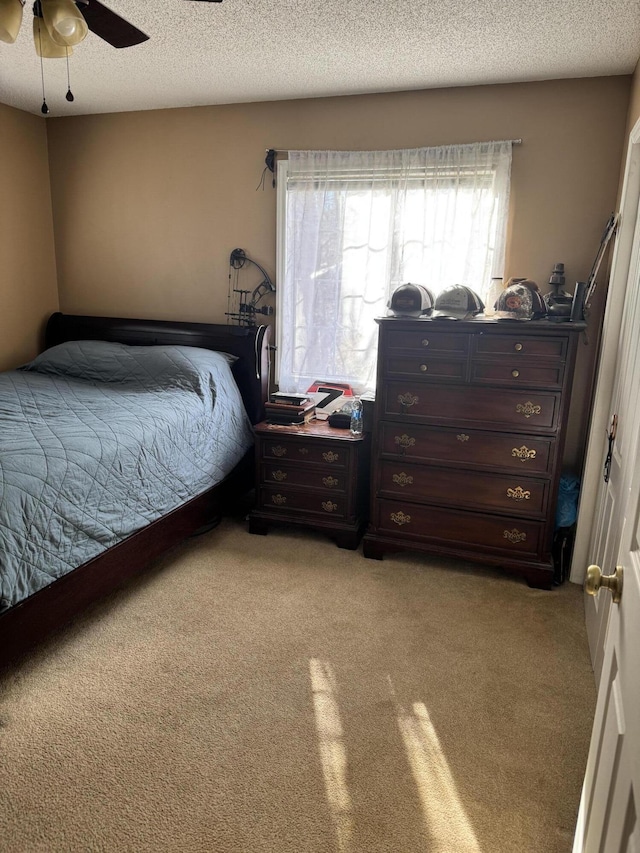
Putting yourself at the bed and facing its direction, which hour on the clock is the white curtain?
The white curtain is roughly at 7 o'clock from the bed.

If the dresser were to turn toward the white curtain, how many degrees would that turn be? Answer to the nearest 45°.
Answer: approximately 135° to its right

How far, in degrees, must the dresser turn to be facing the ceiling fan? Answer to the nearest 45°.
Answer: approximately 45° to its right

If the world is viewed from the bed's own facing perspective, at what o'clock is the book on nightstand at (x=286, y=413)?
The book on nightstand is roughly at 7 o'clock from the bed.

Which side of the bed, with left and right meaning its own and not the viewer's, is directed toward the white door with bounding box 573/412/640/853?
left

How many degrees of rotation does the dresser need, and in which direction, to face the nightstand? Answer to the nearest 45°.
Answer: approximately 90° to its right

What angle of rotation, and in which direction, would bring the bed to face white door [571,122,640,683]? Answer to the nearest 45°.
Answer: approximately 90° to its left

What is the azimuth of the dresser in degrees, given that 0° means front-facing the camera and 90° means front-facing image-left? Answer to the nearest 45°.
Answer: approximately 0°

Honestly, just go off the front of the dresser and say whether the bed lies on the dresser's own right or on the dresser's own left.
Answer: on the dresser's own right
